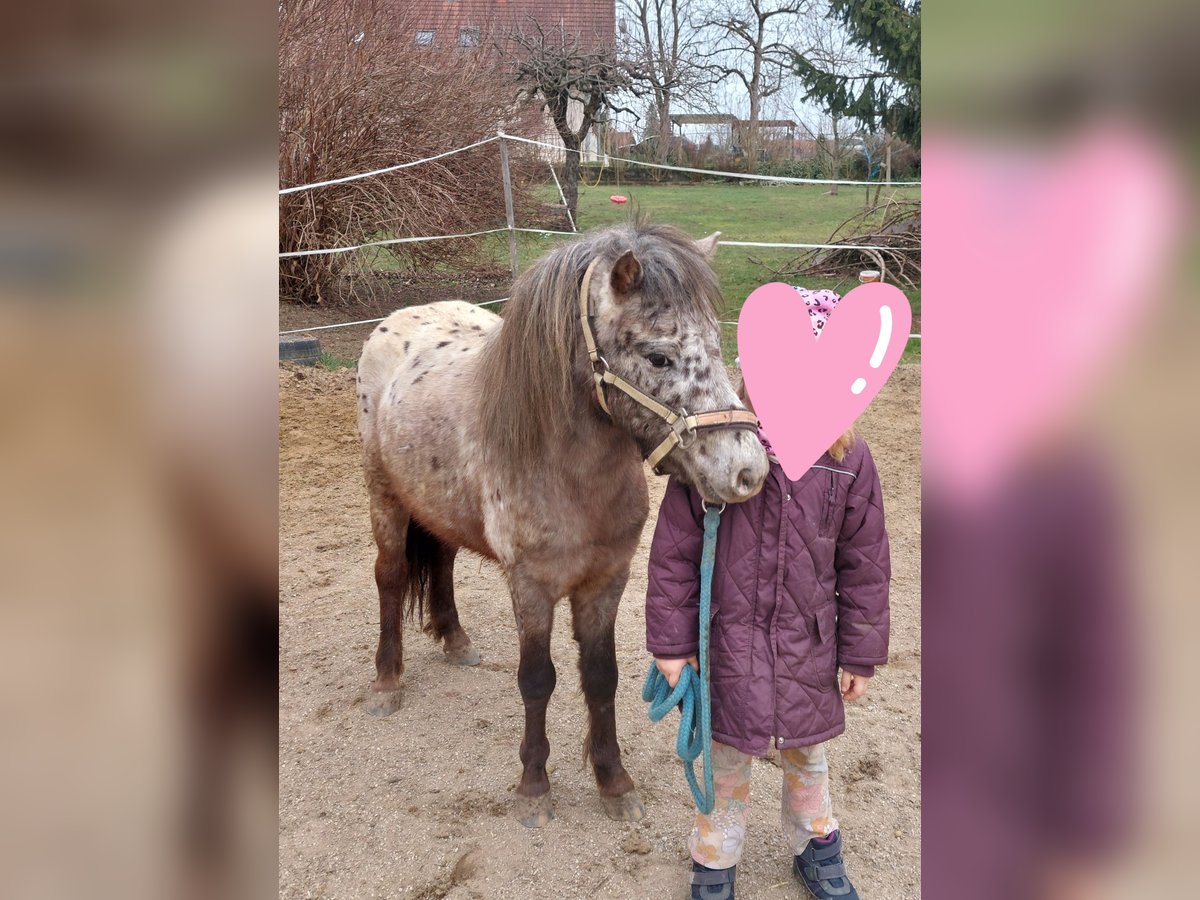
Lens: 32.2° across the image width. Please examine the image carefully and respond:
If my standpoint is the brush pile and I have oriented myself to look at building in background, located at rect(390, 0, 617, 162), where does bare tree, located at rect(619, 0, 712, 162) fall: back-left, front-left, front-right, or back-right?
front-right

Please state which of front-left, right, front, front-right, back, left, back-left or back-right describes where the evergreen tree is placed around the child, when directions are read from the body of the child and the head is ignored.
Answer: back

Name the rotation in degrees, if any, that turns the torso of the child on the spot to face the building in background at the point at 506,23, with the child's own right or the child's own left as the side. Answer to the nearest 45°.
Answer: approximately 180°

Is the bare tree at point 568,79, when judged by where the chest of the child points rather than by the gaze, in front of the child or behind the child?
behind

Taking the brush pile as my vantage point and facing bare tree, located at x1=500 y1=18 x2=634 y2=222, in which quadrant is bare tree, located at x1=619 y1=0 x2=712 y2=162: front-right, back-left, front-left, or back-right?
front-right

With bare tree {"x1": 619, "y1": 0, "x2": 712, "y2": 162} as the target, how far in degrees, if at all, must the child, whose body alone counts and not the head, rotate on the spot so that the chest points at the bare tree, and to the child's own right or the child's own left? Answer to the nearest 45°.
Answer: approximately 180°

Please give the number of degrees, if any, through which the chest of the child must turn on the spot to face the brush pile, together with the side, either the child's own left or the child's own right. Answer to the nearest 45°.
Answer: approximately 180°

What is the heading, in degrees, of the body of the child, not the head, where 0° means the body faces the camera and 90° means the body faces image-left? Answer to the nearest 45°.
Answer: approximately 0°
